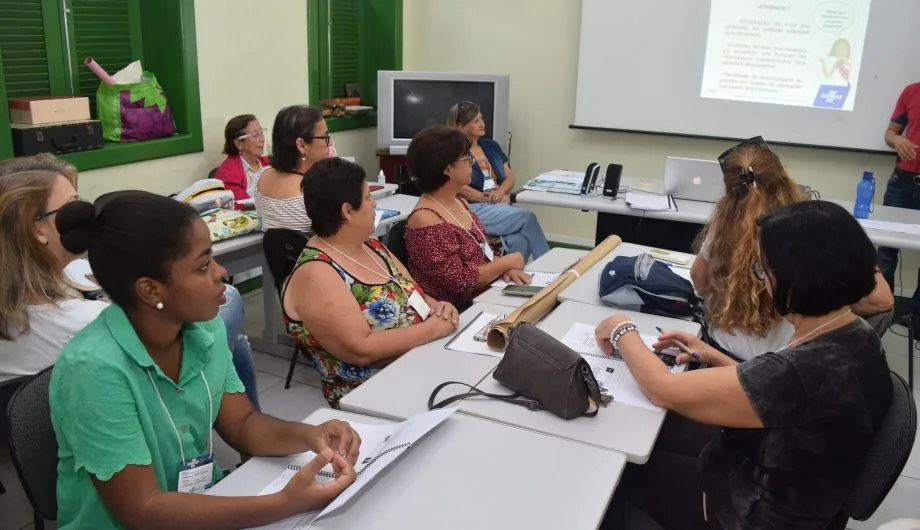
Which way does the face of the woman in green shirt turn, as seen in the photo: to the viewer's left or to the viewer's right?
to the viewer's right

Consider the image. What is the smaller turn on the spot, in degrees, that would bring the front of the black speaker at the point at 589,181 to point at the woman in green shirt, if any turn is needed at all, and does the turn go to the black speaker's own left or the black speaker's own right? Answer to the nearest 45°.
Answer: approximately 45° to the black speaker's own left

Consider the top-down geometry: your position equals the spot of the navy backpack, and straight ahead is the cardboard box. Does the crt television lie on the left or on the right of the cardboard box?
right

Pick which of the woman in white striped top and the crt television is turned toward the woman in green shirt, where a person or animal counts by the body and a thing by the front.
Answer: the crt television

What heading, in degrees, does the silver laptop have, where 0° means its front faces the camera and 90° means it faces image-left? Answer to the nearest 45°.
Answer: approximately 180°

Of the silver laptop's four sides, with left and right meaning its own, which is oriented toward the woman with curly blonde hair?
back

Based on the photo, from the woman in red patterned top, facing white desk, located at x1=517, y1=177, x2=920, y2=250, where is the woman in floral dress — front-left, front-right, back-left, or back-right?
back-right

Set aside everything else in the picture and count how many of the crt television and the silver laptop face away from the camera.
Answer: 1

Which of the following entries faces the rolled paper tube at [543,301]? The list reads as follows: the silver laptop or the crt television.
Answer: the crt television

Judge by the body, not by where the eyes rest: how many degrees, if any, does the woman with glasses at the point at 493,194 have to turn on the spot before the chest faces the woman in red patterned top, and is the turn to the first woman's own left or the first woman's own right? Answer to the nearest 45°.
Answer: approximately 45° to the first woman's own right

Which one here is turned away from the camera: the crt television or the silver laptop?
the silver laptop

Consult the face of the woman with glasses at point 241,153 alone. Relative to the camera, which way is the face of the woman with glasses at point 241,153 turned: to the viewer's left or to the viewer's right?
to the viewer's right
